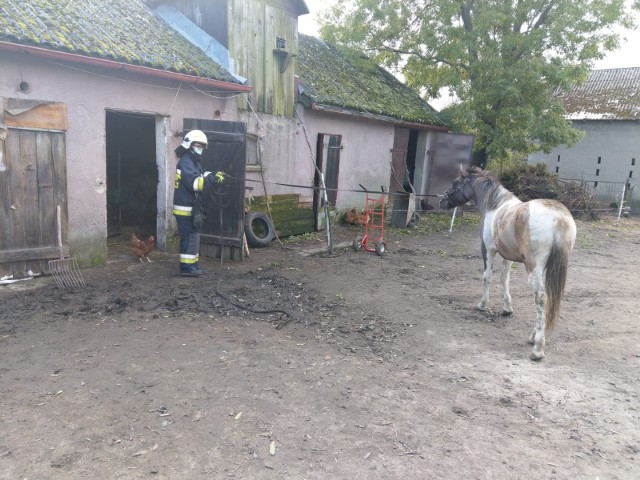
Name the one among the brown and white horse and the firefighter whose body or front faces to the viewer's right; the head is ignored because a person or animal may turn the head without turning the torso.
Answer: the firefighter

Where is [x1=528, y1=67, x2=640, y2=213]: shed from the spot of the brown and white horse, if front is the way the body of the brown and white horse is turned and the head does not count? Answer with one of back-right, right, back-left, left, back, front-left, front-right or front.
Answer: front-right

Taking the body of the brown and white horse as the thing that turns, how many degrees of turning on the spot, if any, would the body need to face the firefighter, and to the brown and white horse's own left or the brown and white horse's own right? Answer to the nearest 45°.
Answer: approximately 45° to the brown and white horse's own left

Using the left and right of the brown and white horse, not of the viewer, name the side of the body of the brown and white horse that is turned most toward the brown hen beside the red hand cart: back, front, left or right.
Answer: front

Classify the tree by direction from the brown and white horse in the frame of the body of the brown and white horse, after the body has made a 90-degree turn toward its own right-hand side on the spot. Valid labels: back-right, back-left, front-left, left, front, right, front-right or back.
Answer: front-left

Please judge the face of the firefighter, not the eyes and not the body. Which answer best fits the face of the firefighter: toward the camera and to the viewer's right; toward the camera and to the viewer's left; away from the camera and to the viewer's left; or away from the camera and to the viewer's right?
toward the camera and to the viewer's right

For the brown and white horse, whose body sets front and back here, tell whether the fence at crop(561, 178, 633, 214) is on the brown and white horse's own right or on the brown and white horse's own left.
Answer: on the brown and white horse's own right

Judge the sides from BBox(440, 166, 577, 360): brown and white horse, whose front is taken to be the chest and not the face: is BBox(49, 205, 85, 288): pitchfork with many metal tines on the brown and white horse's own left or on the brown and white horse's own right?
on the brown and white horse's own left

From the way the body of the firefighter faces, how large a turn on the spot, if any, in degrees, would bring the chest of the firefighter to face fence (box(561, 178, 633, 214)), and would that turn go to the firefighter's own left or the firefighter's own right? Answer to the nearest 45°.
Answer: approximately 45° to the firefighter's own left

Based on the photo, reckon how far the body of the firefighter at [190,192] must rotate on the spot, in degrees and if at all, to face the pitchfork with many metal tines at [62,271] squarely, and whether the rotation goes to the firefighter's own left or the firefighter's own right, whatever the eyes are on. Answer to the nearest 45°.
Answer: approximately 180°

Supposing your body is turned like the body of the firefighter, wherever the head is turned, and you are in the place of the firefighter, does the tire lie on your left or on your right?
on your left

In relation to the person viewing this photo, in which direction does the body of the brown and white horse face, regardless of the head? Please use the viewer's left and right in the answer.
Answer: facing away from the viewer and to the left of the viewer

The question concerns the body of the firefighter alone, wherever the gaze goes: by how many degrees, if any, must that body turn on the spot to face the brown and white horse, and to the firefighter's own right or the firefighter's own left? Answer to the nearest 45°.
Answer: approximately 45° to the firefighter's own right

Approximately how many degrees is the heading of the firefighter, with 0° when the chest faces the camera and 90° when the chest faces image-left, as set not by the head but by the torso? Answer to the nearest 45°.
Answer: approximately 270°

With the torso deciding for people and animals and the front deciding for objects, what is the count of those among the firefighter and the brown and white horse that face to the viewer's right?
1
